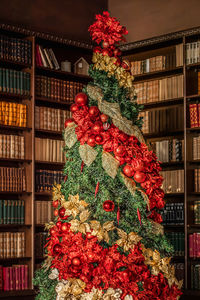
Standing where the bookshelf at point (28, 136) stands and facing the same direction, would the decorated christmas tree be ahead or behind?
ahead

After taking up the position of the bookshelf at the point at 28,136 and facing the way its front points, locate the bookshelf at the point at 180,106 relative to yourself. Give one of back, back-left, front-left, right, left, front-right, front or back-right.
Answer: front-left

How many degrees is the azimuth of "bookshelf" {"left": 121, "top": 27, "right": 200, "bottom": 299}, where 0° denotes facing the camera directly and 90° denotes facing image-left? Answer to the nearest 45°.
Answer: approximately 45°

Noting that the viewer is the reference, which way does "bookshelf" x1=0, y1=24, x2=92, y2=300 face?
facing the viewer and to the right of the viewer

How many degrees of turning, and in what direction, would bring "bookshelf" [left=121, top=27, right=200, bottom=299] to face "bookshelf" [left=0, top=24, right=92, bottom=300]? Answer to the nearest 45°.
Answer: approximately 45° to its right

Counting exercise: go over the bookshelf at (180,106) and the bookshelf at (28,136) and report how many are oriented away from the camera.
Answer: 0

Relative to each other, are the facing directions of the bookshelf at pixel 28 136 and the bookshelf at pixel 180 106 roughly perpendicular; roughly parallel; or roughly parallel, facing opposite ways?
roughly perpendicular
